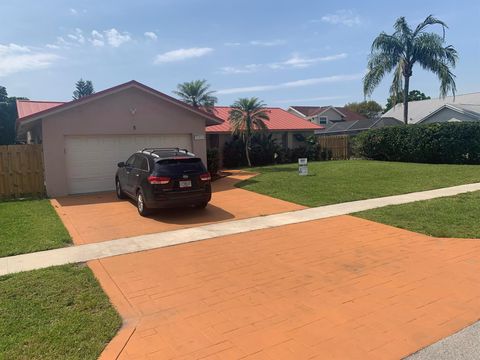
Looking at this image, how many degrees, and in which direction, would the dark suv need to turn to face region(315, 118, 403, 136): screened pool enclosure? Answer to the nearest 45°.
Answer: approximately 90° to its right

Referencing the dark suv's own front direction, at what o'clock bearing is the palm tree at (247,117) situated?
The palm tree is roughly at 2 o'clock from the dark suv.

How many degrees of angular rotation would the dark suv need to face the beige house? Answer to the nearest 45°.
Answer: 0° — it already faces it

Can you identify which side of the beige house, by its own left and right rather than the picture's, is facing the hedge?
left

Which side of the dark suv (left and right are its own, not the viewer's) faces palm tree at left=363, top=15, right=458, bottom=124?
right

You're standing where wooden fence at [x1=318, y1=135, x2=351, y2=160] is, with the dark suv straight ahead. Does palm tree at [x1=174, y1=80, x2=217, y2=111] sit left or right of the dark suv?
right

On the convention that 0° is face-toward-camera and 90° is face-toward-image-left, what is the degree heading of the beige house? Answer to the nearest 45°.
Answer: approximately 0°

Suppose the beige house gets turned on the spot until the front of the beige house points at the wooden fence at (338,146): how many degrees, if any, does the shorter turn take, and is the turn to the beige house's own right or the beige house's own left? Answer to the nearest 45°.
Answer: approximately 135° to the beige house's own left

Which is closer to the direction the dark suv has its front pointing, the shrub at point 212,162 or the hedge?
the shrub

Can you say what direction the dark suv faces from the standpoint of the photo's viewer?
facing away from the viewer and to the left of the viewer

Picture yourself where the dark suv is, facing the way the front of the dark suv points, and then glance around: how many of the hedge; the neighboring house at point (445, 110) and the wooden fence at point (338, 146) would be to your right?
3

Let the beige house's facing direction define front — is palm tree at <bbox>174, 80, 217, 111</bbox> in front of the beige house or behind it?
behind

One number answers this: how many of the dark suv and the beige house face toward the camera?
1
